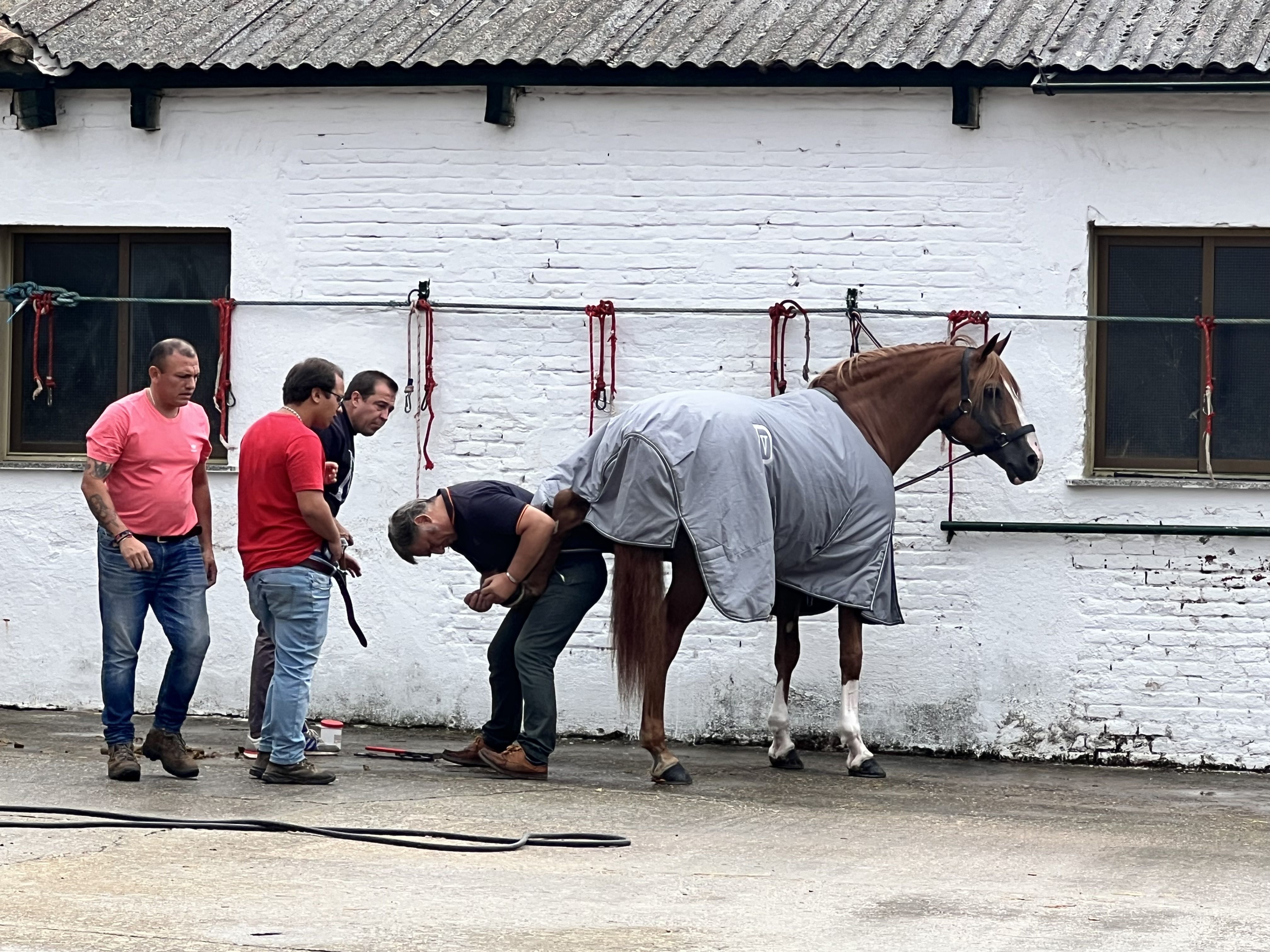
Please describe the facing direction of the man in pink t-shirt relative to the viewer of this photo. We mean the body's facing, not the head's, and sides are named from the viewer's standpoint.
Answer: facing the viewer and to the right of the viewer

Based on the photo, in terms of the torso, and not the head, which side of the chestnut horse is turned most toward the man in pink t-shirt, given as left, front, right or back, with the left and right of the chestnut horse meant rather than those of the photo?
back

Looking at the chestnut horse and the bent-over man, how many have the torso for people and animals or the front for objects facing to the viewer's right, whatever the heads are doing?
1

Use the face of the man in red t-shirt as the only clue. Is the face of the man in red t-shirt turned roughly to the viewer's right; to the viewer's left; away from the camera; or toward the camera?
to the viewer's right

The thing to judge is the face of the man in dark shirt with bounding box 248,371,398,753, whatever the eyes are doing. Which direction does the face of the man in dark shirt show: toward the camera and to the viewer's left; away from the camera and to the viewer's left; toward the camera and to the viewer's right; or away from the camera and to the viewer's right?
toward the camera and to the viewer's right

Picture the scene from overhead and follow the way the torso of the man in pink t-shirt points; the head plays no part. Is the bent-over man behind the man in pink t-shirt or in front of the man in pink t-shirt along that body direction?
in front

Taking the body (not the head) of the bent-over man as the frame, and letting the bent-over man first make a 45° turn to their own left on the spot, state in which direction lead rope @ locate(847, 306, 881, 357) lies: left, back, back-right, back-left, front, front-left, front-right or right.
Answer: back

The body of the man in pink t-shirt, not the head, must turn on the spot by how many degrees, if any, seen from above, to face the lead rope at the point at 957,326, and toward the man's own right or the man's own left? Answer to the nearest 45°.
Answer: approximately 45° to the man's own left

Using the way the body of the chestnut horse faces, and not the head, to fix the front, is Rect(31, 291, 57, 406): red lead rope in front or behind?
behind

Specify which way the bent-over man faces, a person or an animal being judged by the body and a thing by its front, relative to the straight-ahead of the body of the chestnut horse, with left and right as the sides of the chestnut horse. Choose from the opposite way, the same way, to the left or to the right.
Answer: the opposite way

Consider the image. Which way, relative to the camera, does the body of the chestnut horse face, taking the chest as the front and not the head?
to the viewer's right

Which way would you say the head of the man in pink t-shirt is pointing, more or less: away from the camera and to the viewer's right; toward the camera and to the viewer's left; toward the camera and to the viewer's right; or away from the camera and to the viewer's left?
toward the camera and to the viewer's right

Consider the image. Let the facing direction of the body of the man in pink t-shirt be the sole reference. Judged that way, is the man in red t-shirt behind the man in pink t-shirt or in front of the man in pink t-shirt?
in front

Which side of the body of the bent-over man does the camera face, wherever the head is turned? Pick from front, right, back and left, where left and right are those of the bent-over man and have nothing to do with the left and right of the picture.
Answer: left

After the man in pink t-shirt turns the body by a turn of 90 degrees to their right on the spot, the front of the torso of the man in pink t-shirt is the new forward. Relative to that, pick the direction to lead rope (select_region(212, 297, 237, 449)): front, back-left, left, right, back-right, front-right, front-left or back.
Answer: back-right

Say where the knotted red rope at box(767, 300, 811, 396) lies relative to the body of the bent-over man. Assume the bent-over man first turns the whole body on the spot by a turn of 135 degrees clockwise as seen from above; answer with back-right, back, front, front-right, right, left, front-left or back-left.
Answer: front
